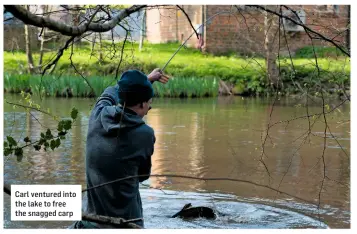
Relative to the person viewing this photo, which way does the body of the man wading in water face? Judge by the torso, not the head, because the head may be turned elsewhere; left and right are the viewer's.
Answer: facing away from the viewer and to the right of the viewer

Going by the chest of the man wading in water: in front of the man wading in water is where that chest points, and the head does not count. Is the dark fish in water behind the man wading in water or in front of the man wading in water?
in front

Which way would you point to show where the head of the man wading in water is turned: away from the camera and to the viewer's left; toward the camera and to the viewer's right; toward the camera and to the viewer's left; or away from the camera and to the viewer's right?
away from the camera and to the viewer's right
